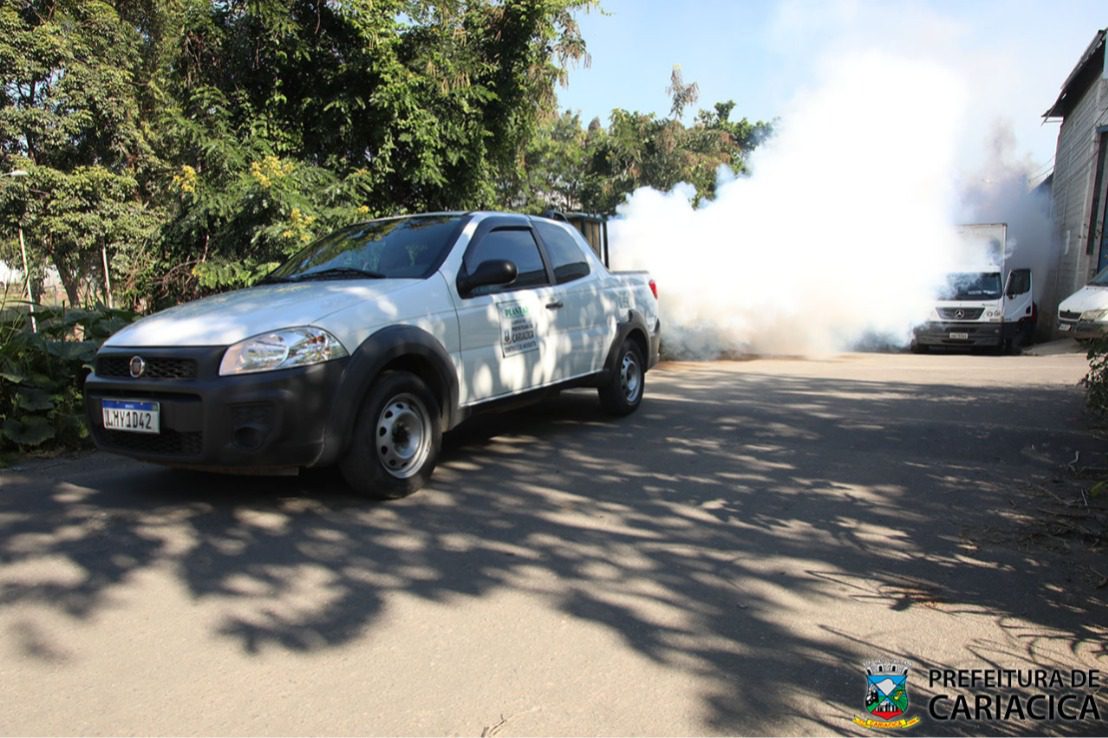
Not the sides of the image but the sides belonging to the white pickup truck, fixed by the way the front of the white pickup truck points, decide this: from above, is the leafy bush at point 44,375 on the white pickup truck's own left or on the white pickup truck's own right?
on the white pickup truck's own right

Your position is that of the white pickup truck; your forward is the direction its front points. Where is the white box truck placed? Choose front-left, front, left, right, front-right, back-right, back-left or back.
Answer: back

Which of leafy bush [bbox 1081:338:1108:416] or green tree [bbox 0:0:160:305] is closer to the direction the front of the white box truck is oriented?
the leafy bush

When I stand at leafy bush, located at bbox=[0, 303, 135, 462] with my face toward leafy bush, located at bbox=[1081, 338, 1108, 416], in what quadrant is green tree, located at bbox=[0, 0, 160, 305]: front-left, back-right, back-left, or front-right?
back-left

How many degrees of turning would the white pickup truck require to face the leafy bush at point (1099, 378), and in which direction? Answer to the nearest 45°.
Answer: approximately 135° to its left

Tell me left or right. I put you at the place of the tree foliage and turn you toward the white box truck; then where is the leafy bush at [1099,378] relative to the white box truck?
right

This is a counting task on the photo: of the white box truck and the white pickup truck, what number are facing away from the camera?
0

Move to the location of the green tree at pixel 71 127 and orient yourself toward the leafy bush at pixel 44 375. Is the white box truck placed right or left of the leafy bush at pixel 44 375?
left

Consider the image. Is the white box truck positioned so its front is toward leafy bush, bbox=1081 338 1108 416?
yes

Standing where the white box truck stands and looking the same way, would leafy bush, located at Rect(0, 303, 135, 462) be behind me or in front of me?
in front

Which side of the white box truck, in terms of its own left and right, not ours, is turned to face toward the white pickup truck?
front

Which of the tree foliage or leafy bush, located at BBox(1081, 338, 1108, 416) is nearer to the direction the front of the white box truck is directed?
the leafy bush

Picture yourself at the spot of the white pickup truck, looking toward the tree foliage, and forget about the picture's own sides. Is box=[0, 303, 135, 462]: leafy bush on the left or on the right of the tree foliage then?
left

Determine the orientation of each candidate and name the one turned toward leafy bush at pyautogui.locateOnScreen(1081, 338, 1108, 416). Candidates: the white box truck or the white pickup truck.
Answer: the white box truck
